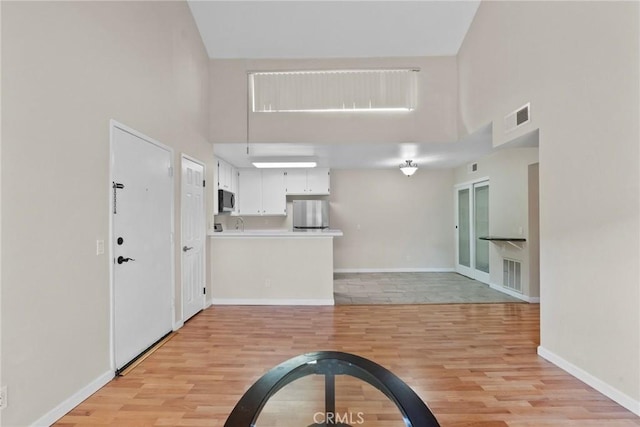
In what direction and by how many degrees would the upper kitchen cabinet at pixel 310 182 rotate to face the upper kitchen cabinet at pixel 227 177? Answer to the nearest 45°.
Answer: approximately 45° to its right

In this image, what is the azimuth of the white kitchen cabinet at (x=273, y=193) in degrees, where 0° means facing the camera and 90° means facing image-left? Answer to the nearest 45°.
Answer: approximately 0°

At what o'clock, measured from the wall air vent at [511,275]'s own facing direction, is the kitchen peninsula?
The kitchen peninsula is roughly at 12 o'clock from the wall air vent.

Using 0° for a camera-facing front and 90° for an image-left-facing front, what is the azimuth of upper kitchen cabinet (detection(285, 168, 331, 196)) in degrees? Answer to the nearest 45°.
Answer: approximately 0°

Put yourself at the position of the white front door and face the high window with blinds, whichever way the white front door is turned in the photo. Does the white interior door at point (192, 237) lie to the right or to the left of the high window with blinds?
left
